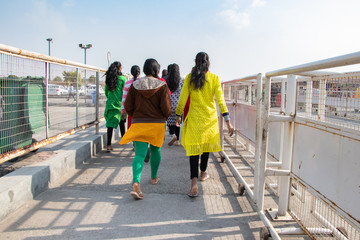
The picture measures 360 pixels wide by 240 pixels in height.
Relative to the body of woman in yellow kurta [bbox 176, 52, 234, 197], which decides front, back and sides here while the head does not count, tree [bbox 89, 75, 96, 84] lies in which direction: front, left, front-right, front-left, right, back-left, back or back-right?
front-left

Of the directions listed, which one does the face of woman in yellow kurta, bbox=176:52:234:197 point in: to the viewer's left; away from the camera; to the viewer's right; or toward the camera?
away from the camera

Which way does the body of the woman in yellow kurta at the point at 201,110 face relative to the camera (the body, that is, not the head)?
away from the camera

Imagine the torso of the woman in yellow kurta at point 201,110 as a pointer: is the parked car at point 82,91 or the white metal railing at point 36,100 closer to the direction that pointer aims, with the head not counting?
the parked car

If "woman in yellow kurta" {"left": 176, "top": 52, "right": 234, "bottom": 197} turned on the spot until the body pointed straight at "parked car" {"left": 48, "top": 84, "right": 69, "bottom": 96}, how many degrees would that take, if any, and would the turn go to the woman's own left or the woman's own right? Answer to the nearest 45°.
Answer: approximately 90° to the woman's own left

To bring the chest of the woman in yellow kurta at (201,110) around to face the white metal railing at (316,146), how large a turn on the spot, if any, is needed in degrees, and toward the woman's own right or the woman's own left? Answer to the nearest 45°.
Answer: approximately 135° to the woman's own right

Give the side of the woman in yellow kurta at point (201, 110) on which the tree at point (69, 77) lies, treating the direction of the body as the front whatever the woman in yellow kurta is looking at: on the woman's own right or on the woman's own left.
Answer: on the woman's own left

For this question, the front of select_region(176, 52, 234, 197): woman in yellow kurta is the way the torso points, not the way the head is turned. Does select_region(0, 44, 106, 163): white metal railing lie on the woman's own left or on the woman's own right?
on the woman's own left
